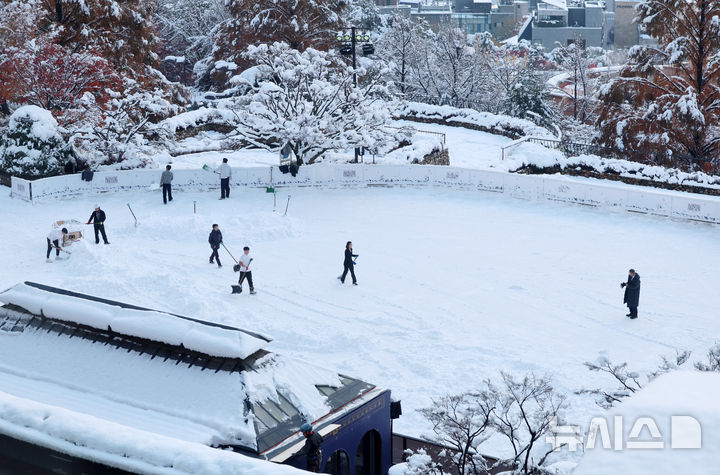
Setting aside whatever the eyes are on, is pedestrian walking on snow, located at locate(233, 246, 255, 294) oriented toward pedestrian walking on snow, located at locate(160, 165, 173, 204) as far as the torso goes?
no

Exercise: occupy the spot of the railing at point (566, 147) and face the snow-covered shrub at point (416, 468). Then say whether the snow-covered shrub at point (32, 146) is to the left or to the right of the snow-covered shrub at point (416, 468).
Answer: right

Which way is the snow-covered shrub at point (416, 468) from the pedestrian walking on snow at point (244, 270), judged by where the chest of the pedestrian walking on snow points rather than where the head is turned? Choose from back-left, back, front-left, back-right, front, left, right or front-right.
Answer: front

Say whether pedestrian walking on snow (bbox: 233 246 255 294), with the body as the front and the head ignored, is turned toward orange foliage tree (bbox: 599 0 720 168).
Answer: no

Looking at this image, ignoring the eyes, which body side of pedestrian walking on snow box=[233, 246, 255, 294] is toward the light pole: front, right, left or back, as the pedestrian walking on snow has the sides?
back

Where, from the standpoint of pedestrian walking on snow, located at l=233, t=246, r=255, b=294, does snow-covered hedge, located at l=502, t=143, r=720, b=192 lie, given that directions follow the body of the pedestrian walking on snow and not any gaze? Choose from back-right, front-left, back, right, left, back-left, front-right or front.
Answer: back-left

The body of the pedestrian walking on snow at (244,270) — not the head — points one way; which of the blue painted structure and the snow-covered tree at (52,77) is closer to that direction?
the blue painted structure

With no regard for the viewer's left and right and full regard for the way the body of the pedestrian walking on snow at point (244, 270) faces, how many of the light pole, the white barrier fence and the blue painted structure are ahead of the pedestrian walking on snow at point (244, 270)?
1

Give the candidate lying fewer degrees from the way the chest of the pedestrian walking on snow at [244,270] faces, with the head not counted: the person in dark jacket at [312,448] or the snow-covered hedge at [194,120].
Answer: the person in dark jacket

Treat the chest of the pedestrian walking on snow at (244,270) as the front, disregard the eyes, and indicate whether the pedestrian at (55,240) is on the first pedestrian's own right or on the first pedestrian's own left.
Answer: on the first pedestrian's own right

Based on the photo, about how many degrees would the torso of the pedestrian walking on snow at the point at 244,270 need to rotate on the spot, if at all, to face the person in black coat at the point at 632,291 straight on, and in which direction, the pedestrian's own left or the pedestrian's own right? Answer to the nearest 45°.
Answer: approximately 90° to the pedestrian's own left

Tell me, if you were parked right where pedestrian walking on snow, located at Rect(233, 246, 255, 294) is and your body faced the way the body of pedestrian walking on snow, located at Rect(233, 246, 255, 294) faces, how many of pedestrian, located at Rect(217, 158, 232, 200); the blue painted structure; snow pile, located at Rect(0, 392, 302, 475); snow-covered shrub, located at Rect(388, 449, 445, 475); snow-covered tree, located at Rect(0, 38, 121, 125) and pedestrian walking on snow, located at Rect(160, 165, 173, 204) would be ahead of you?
3

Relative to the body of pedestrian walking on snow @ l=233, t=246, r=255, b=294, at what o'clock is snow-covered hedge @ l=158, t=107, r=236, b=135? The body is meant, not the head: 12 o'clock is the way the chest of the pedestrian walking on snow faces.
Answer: The snow-covered hedge is roughly at 6 o'clock from the pedestrian walking on snow.

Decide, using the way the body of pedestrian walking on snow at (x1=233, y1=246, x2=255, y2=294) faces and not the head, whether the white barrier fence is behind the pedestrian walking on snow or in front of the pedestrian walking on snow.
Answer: behind
